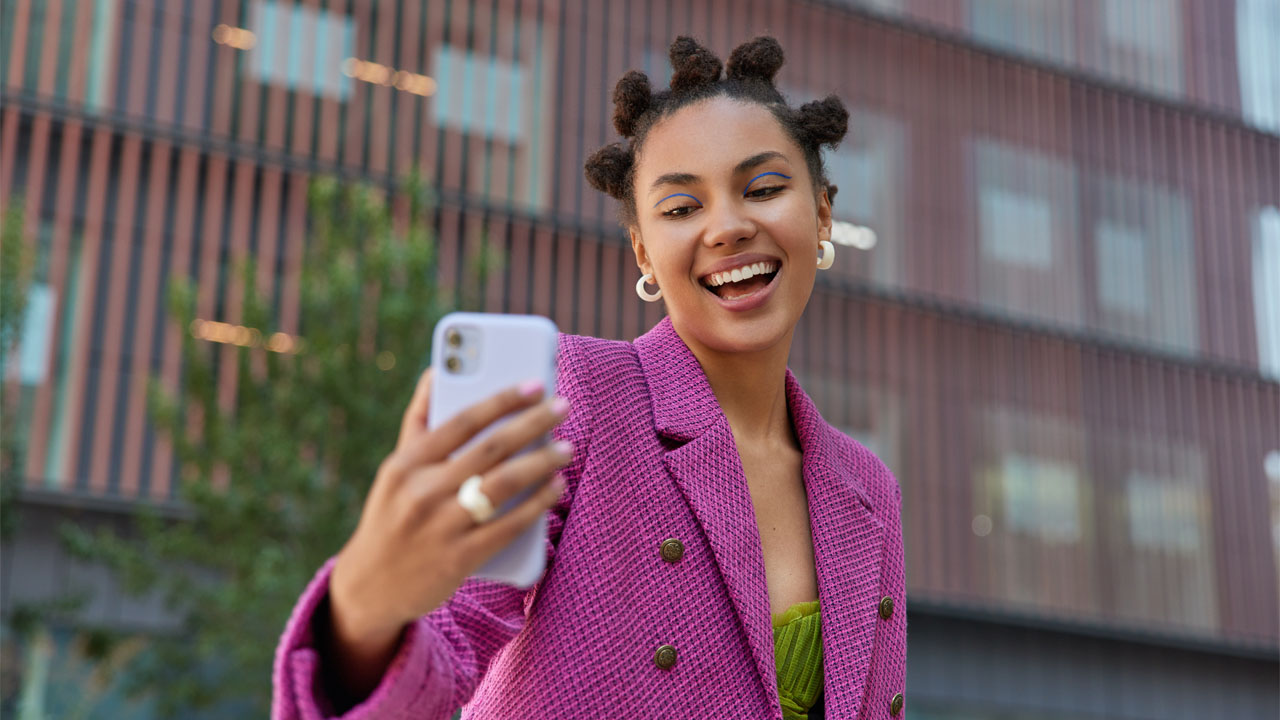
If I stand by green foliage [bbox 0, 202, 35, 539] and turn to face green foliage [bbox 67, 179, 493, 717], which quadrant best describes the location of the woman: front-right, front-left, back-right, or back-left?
front-right

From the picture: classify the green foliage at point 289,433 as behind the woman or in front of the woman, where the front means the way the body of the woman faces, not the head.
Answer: behind

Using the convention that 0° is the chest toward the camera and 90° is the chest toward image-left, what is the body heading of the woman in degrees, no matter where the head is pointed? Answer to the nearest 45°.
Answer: approximately 315°

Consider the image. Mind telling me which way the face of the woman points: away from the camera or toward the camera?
toward the camera

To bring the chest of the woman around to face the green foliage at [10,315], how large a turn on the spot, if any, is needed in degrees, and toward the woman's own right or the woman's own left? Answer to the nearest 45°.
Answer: approximately 180°
